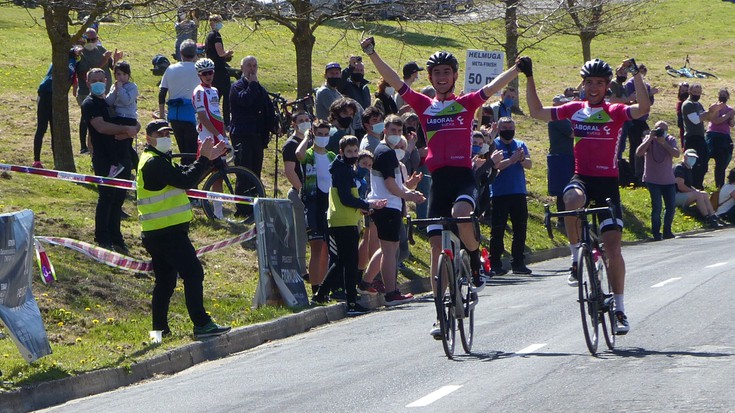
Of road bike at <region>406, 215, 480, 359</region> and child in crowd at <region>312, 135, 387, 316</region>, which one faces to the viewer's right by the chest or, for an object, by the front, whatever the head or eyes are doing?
the child in crowd

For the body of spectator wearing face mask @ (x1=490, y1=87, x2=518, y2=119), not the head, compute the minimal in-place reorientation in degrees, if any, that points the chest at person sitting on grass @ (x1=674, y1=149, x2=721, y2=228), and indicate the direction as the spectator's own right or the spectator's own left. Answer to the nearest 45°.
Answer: approximately 90° to the spectator's own left

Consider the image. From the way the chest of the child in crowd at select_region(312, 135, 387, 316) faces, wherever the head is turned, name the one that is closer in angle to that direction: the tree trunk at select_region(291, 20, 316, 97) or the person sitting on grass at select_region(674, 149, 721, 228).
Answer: the person sitting on grass

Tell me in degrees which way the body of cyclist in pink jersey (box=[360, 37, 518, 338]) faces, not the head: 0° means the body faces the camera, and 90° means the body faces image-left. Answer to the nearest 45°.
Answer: approximately 0°

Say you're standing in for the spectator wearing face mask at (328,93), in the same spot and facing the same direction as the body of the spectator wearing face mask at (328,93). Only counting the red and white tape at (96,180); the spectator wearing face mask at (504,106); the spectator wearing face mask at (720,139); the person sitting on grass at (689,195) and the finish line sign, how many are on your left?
4

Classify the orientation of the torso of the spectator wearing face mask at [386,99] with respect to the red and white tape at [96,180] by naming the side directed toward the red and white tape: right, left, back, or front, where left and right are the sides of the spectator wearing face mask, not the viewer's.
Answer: right

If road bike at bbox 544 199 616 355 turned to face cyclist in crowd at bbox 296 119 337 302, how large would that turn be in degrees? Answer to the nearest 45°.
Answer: approximately 135° to its right

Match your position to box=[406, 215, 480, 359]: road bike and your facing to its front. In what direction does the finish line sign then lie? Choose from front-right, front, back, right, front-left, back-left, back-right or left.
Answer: back

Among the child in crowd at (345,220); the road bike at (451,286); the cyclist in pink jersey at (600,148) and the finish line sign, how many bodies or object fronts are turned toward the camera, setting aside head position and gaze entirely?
3
